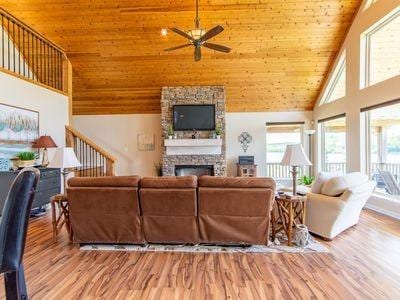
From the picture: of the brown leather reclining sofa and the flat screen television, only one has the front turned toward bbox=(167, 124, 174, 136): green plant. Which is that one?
the brown leather reclining sofa

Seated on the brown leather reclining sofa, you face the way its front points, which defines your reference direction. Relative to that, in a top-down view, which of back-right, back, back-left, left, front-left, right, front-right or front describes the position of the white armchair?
right

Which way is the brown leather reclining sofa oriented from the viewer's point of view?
away from the camera

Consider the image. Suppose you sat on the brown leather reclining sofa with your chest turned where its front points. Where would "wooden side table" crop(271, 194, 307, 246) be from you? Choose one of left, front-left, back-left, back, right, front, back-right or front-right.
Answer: right

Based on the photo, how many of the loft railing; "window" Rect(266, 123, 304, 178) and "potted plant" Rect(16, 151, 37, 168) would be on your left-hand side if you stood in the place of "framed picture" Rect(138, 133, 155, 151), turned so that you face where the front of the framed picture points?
1

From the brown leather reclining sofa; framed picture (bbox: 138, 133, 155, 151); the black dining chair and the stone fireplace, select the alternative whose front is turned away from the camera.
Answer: the brown leather reclining sofa

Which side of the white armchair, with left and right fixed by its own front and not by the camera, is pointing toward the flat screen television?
front

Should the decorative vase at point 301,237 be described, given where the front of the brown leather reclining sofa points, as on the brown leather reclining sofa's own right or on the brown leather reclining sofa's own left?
on the brown leather reclining sofa's own right

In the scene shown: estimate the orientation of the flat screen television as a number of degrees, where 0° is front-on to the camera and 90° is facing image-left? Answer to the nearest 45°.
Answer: approximately 0°
